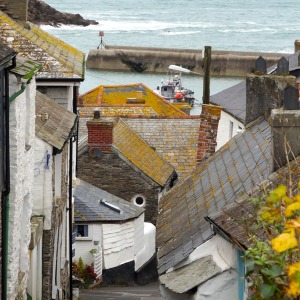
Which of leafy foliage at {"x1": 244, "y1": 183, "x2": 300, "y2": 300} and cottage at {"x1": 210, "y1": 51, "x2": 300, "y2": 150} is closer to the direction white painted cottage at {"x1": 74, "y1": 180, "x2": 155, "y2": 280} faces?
the leafy foliage

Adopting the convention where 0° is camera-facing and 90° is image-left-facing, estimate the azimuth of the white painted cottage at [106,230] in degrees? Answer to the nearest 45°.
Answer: approximately 0°

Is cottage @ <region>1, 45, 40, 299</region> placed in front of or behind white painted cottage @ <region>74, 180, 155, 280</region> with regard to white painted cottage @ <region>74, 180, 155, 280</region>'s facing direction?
in front

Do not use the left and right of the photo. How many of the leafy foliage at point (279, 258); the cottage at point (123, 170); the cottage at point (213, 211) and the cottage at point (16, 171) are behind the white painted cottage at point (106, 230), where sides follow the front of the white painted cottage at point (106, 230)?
1

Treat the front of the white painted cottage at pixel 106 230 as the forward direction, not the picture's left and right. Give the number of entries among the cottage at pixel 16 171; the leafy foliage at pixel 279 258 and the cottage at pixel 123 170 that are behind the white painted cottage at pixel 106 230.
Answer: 1

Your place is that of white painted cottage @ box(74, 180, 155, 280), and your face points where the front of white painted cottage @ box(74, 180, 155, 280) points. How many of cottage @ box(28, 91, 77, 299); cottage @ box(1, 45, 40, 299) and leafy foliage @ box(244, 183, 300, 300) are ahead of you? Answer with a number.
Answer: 3

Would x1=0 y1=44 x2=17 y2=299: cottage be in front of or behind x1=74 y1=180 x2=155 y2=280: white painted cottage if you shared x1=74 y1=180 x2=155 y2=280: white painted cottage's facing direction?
in front

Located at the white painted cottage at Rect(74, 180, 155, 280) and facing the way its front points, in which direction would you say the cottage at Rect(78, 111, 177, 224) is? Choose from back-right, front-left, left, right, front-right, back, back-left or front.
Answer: back
